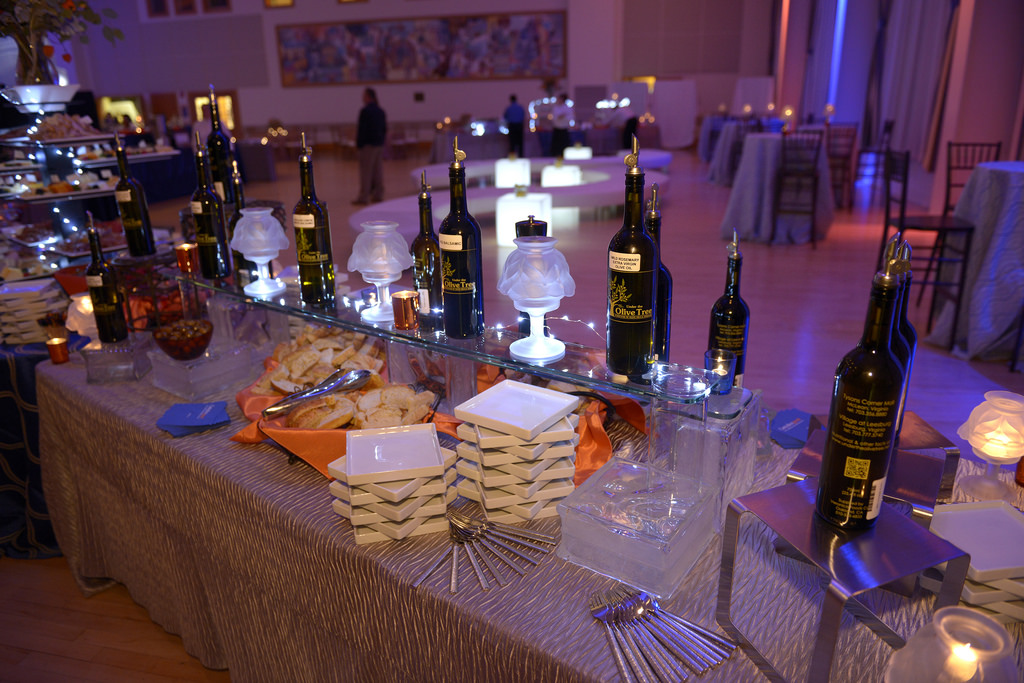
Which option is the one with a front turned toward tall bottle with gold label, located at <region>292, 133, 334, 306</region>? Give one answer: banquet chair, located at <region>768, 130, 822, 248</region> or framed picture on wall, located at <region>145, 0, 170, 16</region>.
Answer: the framed picture on wall

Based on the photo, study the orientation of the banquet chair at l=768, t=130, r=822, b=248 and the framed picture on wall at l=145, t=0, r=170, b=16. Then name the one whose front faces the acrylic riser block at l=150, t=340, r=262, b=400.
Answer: the framed picture on wall

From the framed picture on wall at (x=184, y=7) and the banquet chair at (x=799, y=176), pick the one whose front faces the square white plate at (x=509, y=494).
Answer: the framed picture on wall

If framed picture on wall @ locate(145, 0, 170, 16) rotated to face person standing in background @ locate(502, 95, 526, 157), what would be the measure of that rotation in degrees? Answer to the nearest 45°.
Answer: approximately 45° to its left

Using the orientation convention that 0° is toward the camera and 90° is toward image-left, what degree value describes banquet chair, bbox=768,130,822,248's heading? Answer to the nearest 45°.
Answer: approximately 135°

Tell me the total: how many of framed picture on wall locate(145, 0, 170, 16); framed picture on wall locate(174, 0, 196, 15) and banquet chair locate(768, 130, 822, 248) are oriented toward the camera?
2

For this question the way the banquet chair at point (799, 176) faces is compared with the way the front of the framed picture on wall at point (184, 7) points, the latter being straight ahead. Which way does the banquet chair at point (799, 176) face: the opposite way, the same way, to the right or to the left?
the opposite way

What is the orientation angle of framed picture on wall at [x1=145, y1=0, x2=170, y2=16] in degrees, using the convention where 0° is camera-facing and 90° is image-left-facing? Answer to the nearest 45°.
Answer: approximately 0°

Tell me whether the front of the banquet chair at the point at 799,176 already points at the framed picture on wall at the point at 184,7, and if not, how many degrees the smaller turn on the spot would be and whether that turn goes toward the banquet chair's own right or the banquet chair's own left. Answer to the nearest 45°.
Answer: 0° — it already faces it

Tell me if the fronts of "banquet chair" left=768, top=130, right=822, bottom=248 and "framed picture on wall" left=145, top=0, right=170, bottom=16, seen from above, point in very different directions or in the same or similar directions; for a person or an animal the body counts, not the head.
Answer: very different directions

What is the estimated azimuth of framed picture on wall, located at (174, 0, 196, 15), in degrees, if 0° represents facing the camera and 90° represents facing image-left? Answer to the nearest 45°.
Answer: approximately 0°

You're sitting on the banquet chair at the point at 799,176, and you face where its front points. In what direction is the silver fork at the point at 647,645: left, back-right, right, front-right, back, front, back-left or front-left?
back-left

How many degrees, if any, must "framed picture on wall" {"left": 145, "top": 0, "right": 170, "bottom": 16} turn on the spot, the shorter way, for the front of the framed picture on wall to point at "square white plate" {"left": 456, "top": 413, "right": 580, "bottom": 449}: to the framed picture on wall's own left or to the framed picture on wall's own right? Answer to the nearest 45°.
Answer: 0° — it already faces it

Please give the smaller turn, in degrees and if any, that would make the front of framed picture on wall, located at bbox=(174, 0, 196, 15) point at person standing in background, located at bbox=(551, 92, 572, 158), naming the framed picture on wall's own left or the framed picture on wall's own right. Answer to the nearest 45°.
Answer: approximately 45° to the framed picture on wall's own left
